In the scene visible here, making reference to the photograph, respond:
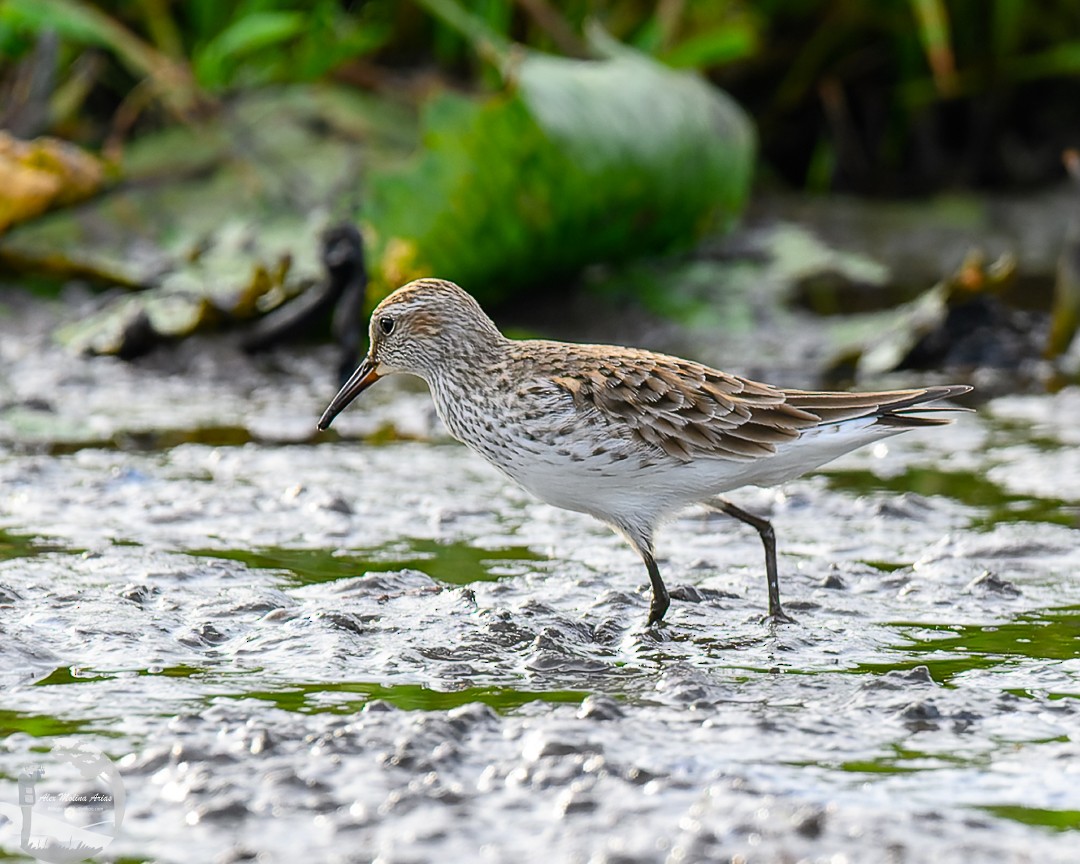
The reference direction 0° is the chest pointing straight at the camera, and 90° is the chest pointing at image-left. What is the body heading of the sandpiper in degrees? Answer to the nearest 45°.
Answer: approximately 90°

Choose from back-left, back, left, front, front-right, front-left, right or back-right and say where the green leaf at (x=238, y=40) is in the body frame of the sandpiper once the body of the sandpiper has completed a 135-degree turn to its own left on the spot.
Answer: back

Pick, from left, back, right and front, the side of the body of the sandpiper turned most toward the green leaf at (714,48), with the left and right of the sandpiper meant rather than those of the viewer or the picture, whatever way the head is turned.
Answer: right

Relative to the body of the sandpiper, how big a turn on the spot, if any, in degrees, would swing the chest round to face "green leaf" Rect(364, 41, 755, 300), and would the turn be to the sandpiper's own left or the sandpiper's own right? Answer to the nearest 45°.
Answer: approximately 90° to the sandpiper's own right

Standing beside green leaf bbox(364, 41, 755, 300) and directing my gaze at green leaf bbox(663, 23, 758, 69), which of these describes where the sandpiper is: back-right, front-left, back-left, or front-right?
back-right
